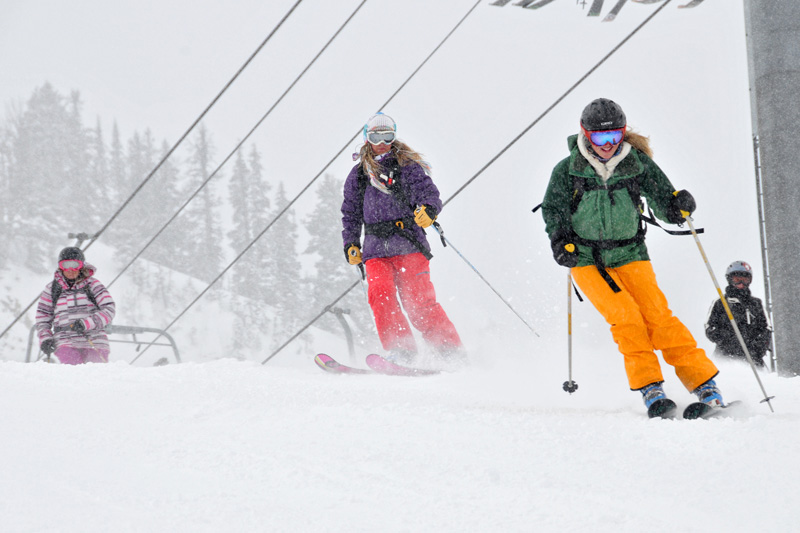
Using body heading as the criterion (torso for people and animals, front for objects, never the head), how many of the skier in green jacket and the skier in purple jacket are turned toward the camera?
2

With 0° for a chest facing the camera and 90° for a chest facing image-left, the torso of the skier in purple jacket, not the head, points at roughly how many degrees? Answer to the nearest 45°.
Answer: approximately 0°

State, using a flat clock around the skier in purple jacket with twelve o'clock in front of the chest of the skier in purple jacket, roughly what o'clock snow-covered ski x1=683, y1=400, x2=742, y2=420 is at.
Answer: The snow-covered ski is roughly at 11 o'clock from the skier in purple jacket.

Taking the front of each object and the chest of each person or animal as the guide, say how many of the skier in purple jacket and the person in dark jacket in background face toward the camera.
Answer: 2

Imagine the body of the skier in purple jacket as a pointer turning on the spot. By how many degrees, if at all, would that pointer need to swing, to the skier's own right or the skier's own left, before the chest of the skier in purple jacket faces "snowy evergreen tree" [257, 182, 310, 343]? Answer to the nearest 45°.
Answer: approximately 180°
